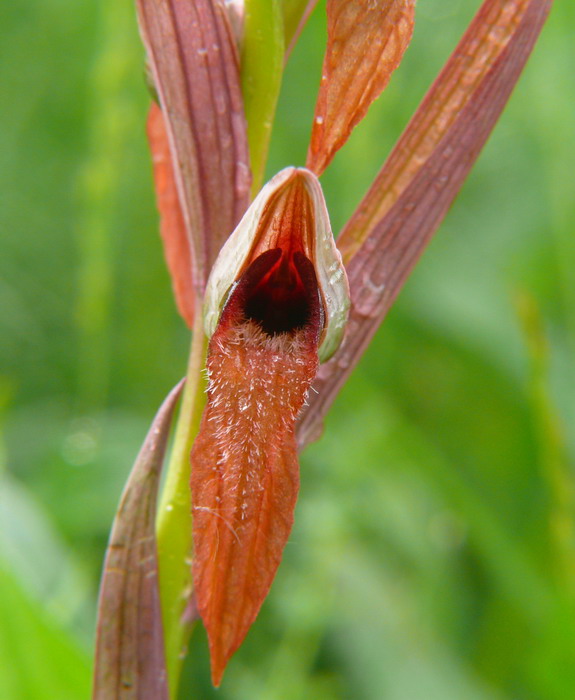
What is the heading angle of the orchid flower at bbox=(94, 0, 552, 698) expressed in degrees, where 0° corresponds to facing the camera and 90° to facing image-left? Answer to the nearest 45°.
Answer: approximately 0°
